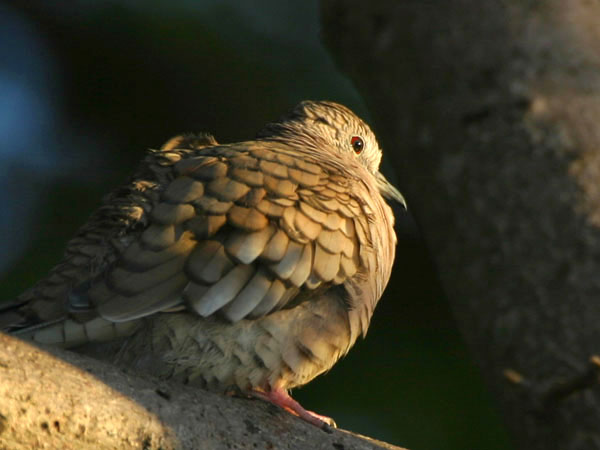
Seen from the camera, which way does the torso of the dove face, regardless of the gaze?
to the viewer's right
